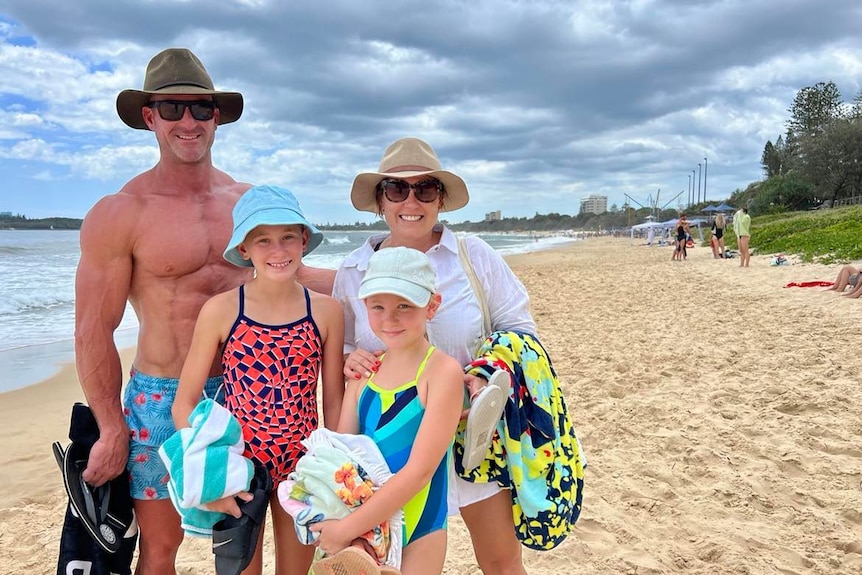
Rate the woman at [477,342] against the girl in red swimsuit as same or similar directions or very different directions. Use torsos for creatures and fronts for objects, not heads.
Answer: same or similar directions

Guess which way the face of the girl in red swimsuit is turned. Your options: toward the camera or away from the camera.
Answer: toward the camera

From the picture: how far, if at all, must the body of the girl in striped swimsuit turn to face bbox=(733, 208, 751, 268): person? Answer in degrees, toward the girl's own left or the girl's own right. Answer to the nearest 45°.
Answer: approximately 180°

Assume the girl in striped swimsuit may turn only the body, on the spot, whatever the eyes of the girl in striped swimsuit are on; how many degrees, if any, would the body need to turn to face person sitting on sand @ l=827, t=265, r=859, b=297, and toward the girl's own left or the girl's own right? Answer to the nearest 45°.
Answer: approximately 180°

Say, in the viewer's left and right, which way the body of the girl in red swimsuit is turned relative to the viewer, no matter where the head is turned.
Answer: facing the viewer

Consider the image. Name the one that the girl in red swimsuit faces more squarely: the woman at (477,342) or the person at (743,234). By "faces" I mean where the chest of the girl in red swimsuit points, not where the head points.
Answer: the woman

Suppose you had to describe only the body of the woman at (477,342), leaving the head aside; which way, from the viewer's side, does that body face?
toward the camera

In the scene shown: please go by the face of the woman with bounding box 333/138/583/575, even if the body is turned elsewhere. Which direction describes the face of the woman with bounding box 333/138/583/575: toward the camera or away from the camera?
toward the camera

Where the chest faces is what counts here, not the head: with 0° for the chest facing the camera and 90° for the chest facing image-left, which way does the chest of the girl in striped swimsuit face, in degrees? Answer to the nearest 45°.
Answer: approximately 45°

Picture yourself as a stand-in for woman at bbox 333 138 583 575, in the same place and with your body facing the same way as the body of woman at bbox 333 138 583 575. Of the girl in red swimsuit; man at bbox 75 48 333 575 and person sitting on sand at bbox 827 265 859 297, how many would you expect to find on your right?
2

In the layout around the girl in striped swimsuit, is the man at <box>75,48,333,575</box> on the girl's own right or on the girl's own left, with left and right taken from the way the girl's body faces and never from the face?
on the girl's own right

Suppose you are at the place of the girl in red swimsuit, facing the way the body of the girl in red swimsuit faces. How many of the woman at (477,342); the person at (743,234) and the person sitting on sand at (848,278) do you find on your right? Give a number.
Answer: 0

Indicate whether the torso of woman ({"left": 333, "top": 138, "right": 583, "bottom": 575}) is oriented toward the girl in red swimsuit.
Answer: no

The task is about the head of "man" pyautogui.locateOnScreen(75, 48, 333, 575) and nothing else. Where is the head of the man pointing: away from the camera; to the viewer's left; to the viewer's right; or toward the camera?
toward the camera

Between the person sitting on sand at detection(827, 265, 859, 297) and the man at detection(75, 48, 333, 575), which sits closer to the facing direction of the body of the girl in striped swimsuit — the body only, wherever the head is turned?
the man

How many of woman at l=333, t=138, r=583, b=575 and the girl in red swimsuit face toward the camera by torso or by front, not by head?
2
